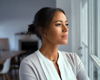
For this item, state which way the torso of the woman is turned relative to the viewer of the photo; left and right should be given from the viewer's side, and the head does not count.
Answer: facing the viewer and to the right of the viewer
